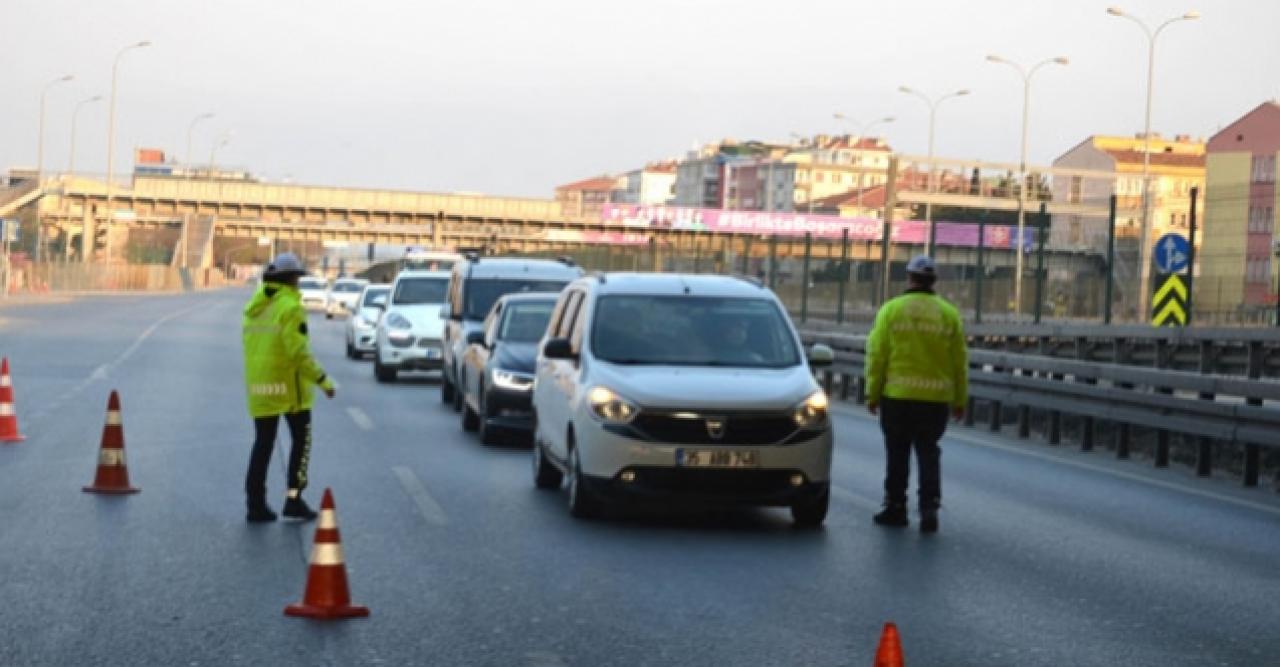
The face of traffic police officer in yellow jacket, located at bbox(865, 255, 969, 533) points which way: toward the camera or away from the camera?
away from the camera

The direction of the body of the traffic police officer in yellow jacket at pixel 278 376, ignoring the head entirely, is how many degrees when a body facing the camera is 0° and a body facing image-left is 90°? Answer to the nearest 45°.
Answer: approximately 225°

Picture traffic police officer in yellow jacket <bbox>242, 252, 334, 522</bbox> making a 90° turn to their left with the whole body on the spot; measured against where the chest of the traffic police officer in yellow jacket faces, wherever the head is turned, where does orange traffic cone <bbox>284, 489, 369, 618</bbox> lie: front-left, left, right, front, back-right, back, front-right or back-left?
back-left

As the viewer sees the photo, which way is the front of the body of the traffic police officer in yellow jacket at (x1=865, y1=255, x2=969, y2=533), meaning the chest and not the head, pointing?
away from the camera

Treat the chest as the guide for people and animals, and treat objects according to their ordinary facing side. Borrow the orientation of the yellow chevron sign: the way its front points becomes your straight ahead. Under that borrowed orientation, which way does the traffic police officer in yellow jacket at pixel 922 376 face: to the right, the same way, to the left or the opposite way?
the opposite way

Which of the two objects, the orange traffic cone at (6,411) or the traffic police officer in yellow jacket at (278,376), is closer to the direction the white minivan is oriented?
the traffic police officer in yellow jacket

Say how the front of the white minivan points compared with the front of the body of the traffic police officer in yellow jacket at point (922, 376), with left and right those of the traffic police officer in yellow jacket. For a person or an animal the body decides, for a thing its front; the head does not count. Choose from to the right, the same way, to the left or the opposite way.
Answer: the opposite way

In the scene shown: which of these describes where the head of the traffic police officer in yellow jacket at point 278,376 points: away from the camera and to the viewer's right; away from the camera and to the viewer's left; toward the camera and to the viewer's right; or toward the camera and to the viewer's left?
away from the camera and to the viewer's right
